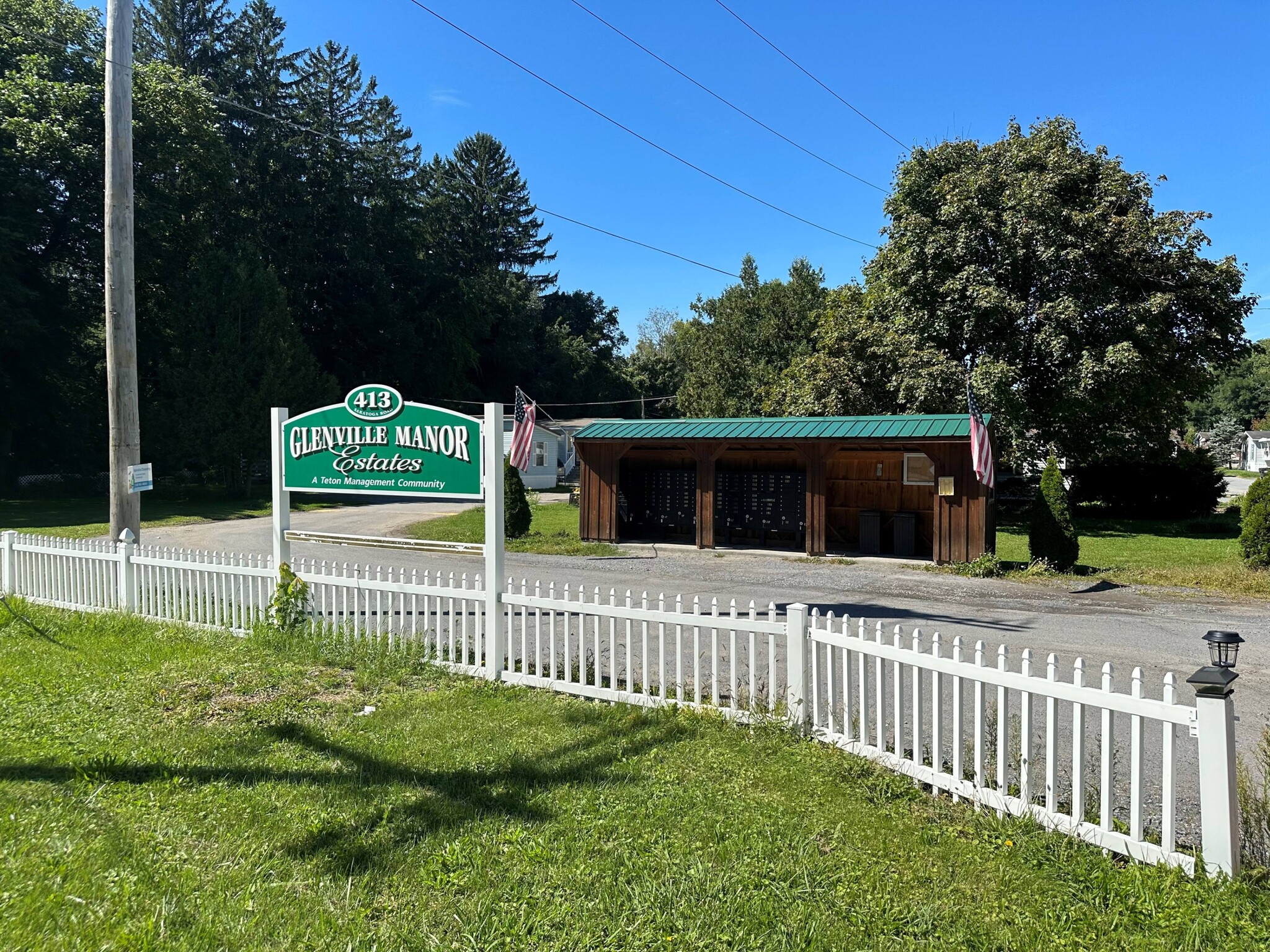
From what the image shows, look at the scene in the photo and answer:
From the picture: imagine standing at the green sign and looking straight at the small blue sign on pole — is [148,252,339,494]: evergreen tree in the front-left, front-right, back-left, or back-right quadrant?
front-right

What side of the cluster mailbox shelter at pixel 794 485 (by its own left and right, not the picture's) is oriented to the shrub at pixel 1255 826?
front

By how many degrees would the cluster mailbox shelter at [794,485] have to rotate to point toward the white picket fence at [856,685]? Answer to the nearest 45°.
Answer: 0° — it already faces it

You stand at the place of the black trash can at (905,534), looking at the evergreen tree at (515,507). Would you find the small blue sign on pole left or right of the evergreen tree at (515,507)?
left

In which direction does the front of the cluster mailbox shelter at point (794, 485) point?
toward the camera

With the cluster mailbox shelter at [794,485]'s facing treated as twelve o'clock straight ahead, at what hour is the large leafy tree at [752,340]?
The large leafy tree is roughly at 6 o'clock from the cluster mailbox shelter.

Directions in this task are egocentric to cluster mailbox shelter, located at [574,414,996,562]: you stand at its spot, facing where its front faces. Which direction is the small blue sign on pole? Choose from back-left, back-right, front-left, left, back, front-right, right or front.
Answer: front-right

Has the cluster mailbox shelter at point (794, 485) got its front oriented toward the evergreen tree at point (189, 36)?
no

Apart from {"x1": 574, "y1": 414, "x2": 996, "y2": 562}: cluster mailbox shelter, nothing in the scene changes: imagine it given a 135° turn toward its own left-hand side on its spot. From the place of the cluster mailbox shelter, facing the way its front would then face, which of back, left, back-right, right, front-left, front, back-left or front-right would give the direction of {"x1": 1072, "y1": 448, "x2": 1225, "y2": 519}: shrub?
front

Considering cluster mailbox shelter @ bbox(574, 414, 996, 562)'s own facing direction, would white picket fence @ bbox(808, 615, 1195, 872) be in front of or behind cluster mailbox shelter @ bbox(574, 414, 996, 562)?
in front

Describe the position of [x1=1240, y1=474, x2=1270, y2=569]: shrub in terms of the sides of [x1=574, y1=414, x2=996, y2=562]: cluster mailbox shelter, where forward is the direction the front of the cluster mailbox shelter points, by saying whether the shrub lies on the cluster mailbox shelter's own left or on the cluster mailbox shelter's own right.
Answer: on the cluster mailbox shelter's own left

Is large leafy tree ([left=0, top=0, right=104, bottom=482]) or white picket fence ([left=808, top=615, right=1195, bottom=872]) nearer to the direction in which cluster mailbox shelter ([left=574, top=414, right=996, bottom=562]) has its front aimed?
the white picket fence

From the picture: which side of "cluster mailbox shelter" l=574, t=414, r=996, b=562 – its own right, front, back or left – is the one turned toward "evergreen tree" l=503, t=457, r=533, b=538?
right

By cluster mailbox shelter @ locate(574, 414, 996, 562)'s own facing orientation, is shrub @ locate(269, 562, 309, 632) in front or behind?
in front

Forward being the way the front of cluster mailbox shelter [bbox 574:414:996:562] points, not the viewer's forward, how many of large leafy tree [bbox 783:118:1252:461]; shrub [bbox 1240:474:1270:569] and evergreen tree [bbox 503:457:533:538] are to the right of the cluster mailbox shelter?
1

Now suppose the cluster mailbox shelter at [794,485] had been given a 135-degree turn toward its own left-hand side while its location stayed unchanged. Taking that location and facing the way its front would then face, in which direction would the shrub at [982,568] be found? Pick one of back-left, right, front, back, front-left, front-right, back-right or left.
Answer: right
